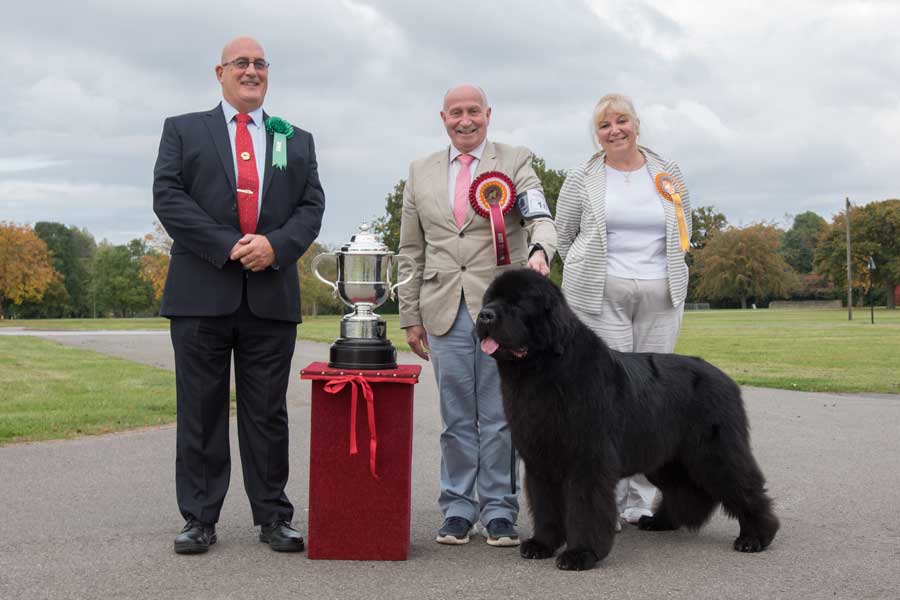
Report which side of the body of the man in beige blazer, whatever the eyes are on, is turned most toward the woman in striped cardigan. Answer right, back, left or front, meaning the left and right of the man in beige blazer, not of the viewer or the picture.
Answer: left

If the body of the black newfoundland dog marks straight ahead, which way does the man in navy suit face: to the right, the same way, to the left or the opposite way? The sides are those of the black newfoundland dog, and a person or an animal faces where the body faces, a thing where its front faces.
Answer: to the left

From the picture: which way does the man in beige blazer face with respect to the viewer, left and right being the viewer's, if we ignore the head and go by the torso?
facing the viewer

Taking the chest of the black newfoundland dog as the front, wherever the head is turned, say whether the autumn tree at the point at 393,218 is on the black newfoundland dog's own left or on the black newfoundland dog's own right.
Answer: on the black newfoundland dog's own right

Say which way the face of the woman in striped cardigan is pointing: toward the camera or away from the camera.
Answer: toward the camera

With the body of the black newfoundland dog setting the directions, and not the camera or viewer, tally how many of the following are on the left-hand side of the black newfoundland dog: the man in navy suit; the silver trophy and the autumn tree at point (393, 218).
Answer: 0

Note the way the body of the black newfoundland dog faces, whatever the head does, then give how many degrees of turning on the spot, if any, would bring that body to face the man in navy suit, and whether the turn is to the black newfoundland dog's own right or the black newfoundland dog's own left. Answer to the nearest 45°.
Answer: approximately 45° to the black newfoundland dog's own right

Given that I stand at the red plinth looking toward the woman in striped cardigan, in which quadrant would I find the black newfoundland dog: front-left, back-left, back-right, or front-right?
front-right

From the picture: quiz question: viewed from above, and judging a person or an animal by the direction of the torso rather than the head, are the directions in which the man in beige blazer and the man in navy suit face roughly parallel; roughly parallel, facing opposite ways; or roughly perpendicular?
roughly parallel

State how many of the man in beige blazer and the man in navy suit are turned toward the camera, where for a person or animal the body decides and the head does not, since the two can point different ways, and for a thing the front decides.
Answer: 2

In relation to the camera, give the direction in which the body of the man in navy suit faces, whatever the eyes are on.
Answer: toward the camera

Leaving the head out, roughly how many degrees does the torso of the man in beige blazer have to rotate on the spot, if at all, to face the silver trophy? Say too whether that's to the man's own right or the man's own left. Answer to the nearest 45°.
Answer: approximately 45° to the man's own right

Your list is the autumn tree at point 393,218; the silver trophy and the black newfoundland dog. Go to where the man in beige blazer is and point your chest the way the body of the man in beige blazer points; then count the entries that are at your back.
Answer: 1

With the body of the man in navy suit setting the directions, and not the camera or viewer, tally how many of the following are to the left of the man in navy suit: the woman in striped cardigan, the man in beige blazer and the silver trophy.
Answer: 3

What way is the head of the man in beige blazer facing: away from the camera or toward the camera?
toward the camera

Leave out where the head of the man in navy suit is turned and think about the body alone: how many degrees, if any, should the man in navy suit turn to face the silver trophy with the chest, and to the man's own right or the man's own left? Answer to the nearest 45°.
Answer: approximately 90° to the man's own left
